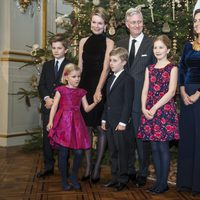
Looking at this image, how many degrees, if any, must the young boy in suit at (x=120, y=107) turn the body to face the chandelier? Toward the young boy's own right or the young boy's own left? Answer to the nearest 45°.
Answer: approximately 90° to the young boy's own right

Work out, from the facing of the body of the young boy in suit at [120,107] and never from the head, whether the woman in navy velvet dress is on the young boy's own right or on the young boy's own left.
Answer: on the young boy's own left

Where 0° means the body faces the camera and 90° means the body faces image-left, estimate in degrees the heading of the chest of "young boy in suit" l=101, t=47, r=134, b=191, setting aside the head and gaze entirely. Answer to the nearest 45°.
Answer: approximately 45°

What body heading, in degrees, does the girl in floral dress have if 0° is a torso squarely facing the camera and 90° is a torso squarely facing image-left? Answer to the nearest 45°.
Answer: approximately 45°

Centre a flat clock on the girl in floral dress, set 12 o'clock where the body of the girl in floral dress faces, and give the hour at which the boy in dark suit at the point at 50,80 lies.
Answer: The boy in dark suit is roughly at 2 o'clock from the girl in floral dress.
